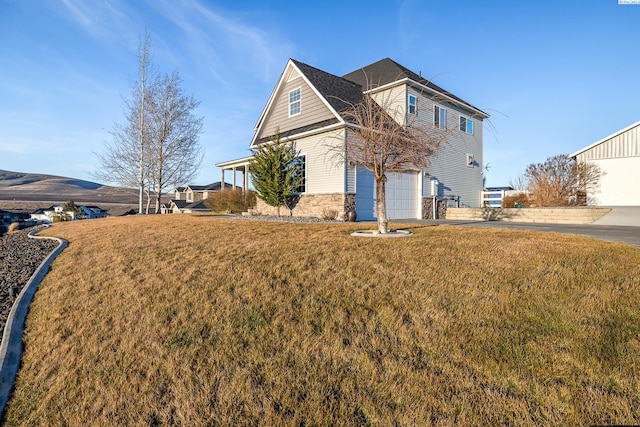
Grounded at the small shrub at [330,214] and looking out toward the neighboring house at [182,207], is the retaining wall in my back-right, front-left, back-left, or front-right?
back-right

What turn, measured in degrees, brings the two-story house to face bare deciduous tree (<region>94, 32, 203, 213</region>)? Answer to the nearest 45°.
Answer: approximately 45° to its right

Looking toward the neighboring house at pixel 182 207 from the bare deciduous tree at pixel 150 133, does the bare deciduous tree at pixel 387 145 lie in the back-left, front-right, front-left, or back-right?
back-right

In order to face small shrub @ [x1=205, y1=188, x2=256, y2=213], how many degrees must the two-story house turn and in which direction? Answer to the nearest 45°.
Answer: approximately 45° to its right

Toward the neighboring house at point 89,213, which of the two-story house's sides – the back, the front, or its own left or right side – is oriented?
right
